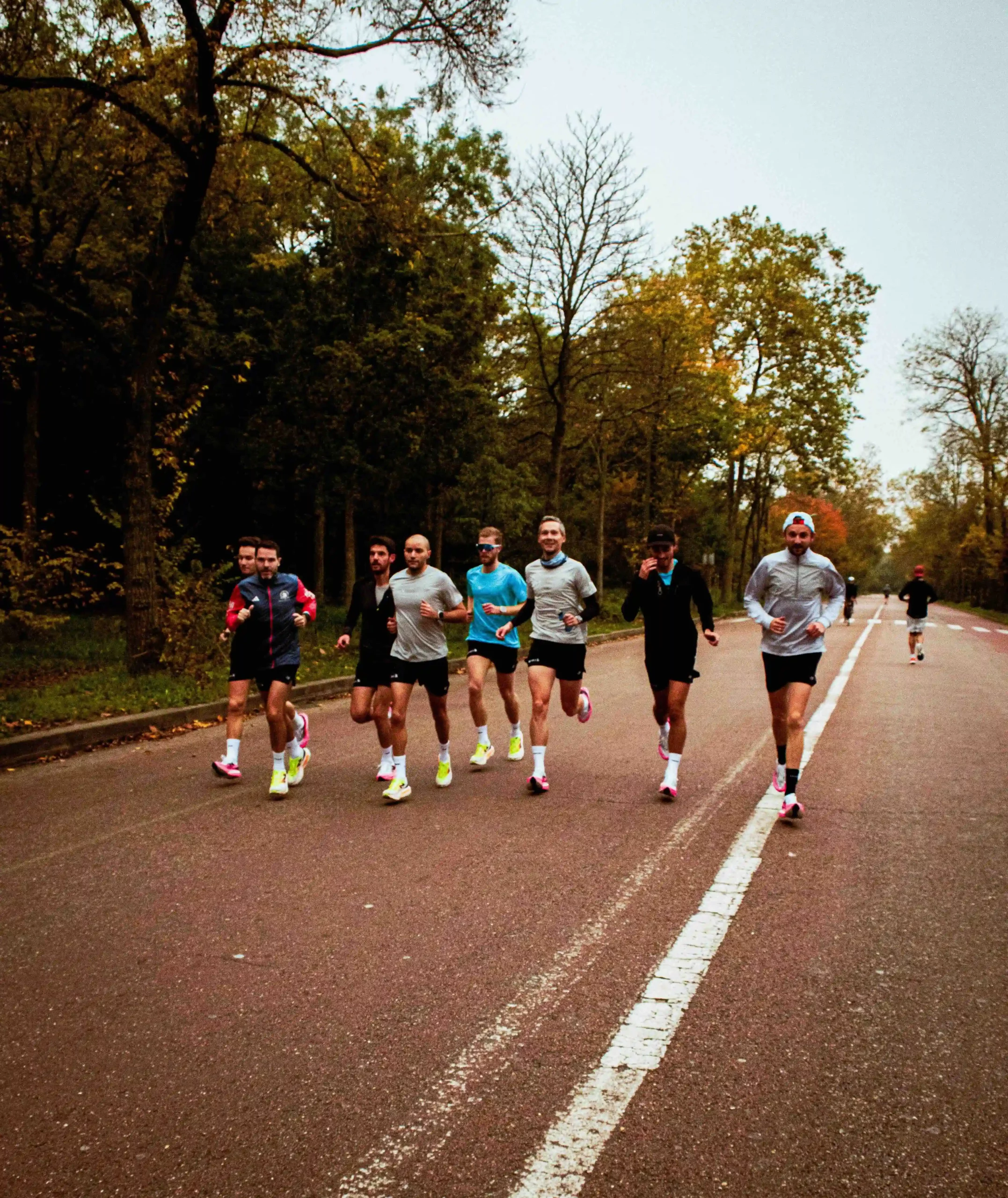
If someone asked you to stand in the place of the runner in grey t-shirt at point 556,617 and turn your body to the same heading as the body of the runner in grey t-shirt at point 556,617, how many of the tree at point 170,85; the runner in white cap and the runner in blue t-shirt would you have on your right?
2

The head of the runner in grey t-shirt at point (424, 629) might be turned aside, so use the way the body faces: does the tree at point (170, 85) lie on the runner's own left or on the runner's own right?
on the runner's own right

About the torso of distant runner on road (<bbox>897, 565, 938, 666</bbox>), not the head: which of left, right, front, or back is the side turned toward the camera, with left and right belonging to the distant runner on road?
back

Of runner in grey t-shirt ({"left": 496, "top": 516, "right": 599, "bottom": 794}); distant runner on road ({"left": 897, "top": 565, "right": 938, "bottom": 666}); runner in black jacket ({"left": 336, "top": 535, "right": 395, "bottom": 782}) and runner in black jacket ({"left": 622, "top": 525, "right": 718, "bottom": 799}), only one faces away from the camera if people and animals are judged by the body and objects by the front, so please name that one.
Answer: the distant runner on road

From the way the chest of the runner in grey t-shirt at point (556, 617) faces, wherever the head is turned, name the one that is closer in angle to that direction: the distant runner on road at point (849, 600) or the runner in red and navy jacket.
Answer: the runner in red and navy jacket

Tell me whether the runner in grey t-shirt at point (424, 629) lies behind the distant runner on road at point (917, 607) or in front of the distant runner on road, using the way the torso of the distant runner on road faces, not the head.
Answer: behind

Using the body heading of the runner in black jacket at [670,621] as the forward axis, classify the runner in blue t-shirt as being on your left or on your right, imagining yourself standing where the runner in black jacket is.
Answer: on your right

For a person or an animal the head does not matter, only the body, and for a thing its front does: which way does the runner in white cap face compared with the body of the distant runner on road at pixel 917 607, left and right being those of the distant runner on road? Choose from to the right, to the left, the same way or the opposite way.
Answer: the opposite way

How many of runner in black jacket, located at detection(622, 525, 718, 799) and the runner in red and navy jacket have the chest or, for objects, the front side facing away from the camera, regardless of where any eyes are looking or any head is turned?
0
